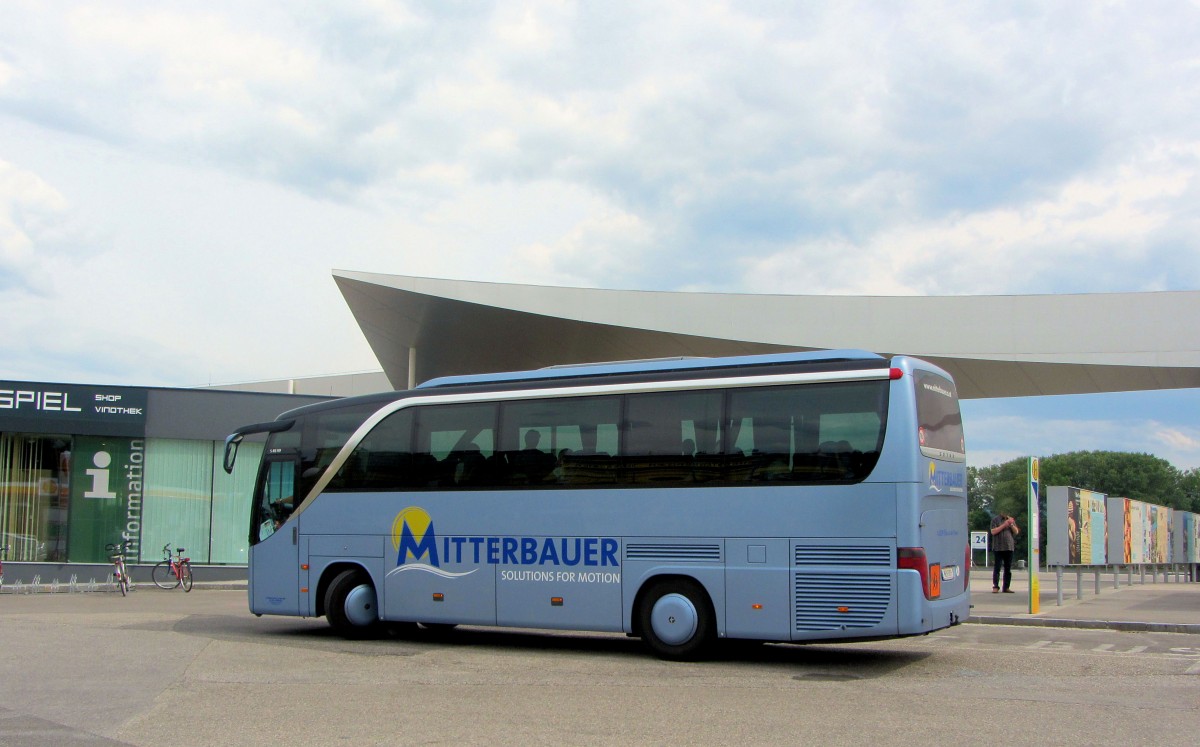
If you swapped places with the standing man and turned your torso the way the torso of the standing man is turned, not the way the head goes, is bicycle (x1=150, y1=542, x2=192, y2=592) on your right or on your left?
on your right

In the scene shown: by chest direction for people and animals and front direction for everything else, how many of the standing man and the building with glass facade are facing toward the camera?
2

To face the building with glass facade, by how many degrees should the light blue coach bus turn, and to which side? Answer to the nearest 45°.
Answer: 0° — it already faces it

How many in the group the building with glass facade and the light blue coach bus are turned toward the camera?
1

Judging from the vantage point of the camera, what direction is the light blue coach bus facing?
facing away from the viewer and to the left of the viewer

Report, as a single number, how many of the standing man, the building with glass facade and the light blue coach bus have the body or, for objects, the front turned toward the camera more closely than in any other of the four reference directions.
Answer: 2

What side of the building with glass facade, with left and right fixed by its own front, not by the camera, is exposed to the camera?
front

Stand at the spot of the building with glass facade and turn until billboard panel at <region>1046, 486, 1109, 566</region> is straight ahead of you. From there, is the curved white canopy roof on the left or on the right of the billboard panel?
left

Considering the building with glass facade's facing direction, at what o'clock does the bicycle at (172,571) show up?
The bicycle is roughly at 11 o'clock from the building with glass facade.

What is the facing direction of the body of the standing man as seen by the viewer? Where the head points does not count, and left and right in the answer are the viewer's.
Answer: facing the viewer

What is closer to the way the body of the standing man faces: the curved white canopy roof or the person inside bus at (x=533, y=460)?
the person inside bus
